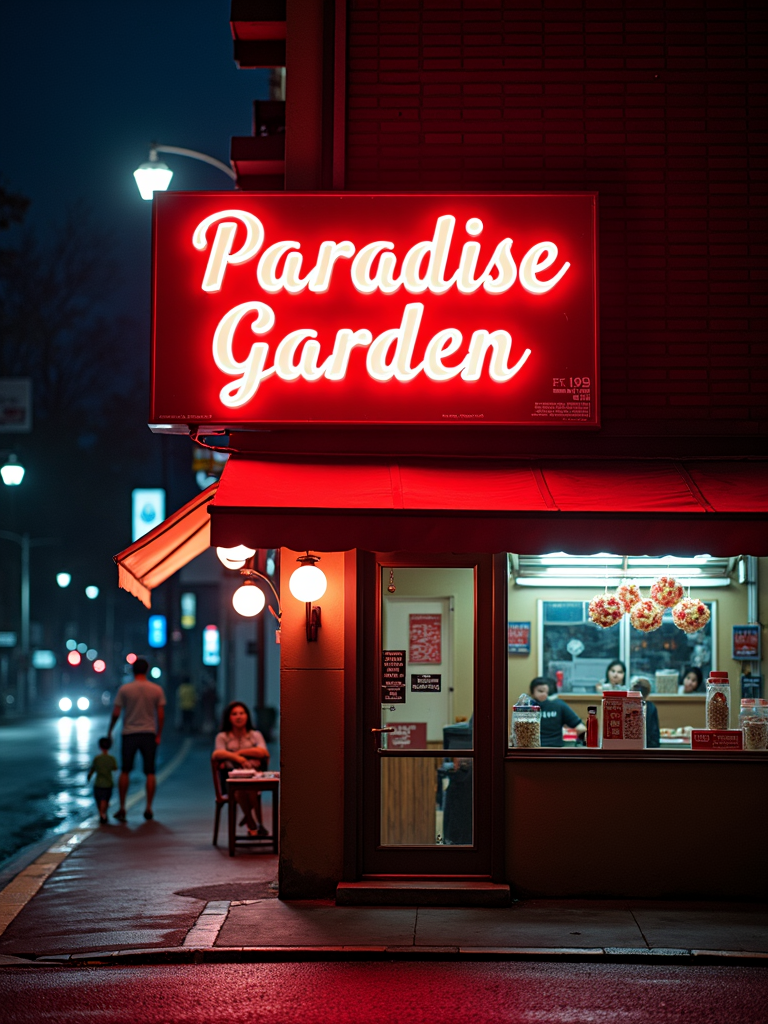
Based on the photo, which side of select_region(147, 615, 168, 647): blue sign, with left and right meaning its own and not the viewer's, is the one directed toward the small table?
front

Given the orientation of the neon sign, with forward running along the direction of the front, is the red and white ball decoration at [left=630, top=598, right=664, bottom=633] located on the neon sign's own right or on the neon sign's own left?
on the neon sign's own left

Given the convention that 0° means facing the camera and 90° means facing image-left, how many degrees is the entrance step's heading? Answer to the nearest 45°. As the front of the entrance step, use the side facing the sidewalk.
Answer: approximately 0°

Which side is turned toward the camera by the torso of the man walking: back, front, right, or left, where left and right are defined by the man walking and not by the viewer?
back

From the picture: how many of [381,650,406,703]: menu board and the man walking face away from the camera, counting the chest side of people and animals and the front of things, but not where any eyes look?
1

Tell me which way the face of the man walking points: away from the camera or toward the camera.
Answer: away from the camera

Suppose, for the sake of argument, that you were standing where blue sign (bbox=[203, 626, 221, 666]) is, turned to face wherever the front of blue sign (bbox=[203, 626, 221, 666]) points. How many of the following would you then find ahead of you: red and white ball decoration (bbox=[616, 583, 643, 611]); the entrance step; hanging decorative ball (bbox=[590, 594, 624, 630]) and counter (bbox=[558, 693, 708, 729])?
4
